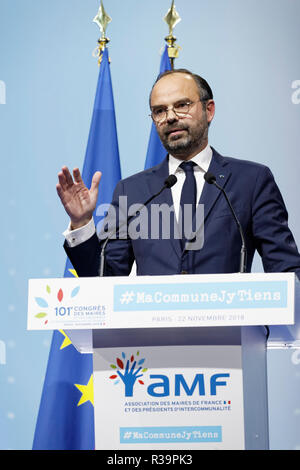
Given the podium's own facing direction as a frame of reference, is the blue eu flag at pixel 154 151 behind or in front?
behind

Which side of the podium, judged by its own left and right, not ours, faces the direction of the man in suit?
back

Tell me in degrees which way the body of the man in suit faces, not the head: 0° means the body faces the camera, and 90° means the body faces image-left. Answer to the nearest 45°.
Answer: approximately 0°

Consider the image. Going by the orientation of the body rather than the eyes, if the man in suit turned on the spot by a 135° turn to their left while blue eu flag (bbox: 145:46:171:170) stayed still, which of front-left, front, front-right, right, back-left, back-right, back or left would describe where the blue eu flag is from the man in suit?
front-left

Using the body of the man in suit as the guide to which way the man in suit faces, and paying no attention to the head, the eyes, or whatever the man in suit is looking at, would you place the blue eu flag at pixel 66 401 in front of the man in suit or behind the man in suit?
behind

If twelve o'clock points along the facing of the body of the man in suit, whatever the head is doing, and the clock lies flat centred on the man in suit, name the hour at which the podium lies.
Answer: The podium is roughly at 12 o'clock from the man in suit.

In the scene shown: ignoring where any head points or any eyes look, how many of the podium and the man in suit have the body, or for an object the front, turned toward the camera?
2
